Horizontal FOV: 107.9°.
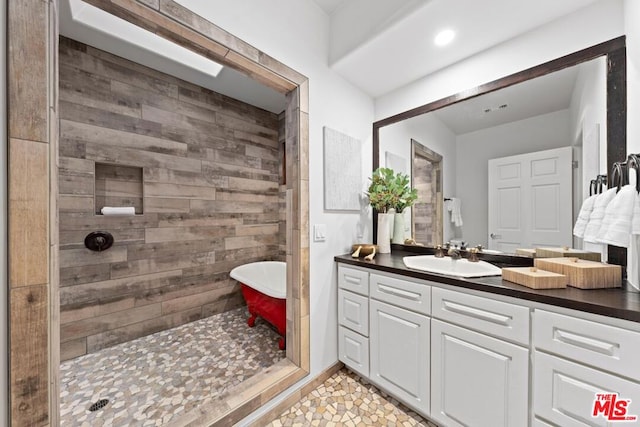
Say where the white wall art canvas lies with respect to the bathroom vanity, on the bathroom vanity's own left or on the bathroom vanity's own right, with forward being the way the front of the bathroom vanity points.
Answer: on the bathroom vanity's own right

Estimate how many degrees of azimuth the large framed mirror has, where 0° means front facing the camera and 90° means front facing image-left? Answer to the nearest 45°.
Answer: approximately 45°

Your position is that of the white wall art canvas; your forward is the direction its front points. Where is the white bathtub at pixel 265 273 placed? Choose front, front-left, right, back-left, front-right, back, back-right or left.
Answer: back

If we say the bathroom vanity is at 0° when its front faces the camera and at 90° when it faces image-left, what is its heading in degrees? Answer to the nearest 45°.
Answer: approximately 45°
